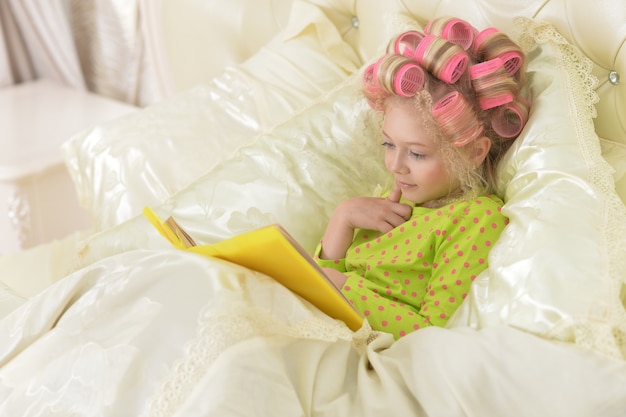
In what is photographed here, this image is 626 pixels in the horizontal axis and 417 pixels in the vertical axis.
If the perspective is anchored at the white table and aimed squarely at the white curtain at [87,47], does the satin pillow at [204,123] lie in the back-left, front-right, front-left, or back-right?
back-right

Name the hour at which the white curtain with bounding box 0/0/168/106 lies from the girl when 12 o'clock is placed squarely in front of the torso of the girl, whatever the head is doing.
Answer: The white curtain is roughly at 3 o'clock from the girl.

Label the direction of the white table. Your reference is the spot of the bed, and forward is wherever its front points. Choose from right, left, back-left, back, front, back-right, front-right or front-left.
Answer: right

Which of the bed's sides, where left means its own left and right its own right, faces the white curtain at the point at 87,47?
right

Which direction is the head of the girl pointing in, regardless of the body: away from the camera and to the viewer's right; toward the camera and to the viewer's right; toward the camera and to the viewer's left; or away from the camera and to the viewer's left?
toward the camera and to the viewer's left

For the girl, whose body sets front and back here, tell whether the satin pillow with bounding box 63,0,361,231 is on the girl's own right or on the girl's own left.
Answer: on the girl's own right

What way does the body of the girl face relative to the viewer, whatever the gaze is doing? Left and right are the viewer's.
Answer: facing the viewer and to the left of the viewer

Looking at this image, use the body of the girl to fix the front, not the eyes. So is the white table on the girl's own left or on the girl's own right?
on the girl's own right
